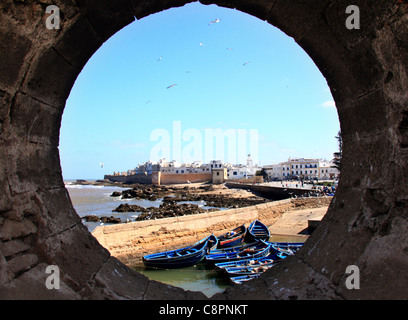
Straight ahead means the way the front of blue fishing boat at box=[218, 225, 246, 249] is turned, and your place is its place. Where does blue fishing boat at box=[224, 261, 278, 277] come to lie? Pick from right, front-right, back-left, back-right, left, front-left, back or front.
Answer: back-right

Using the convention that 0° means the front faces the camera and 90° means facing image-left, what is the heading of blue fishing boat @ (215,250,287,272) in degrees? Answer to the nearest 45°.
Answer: approximately 270°

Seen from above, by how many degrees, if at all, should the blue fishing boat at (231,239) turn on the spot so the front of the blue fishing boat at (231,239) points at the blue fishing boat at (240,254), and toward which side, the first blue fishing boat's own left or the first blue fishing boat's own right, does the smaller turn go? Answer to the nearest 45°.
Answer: approximately 135° to the first blue fishing boat's own right

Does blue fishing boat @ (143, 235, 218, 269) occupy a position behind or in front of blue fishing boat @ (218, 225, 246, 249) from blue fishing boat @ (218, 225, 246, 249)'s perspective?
behind

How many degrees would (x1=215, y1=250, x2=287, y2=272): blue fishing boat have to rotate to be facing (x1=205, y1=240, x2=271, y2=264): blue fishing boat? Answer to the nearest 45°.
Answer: approximately 90° to its left

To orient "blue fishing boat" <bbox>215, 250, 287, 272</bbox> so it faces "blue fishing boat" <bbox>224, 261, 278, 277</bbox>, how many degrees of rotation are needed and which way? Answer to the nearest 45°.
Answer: approximately 90° to its right

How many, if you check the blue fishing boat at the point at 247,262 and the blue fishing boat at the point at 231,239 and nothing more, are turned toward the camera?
0

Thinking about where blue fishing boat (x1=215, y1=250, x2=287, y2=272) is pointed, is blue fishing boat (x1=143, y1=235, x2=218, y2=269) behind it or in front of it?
behind

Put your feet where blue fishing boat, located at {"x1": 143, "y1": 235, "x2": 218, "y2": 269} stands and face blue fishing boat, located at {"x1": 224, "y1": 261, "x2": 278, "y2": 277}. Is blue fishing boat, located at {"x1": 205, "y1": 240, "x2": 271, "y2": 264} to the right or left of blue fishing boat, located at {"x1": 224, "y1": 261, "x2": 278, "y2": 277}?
left

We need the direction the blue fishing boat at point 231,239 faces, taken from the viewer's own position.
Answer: facing away from the viewer and to the right of the viewer
